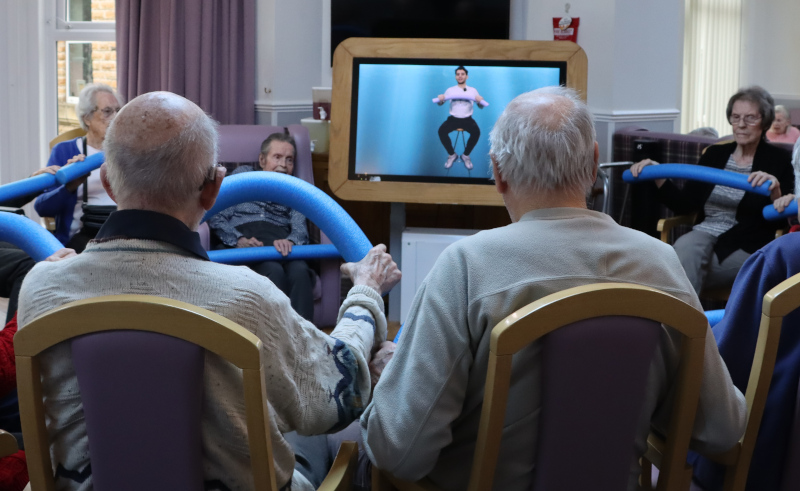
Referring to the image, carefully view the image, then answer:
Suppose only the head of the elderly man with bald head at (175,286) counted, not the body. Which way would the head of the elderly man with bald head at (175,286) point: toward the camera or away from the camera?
away from the camera

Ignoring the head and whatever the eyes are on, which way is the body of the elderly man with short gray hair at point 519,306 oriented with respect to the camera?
away from the camera

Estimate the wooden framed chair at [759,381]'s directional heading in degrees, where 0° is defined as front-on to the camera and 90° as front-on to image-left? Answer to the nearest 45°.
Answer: approximately 135°

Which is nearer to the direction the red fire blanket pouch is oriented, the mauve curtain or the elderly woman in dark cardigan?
the elderly woman in dark cardigan

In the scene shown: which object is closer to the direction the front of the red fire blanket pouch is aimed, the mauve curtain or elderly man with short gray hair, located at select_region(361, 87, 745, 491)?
the elderly man with short gray hair

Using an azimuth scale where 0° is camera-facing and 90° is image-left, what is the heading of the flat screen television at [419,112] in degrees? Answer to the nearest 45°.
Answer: approximately 0°
